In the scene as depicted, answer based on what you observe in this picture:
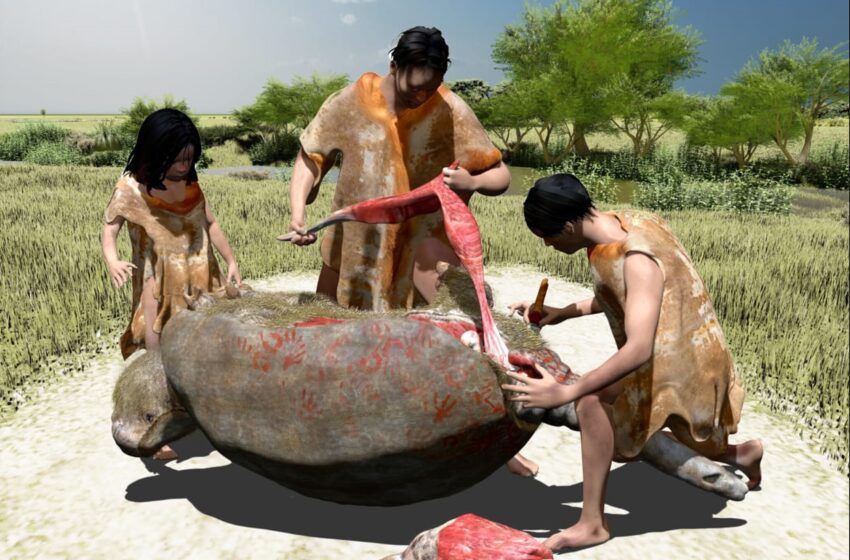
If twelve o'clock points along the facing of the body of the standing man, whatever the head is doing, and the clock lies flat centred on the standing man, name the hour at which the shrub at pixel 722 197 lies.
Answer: The shrub is roughly at 7 o'clock from the standing man.

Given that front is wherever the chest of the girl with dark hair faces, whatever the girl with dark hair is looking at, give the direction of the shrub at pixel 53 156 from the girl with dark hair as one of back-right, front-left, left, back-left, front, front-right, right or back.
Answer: back-left

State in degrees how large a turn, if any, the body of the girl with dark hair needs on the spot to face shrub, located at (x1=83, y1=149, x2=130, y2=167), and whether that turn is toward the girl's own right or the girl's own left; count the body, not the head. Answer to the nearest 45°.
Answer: approximately 135° to the girl's own left

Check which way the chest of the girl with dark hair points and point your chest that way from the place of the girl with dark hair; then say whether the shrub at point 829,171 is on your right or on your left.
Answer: on your left

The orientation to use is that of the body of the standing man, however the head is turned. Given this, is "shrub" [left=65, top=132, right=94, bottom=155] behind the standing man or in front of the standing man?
behind

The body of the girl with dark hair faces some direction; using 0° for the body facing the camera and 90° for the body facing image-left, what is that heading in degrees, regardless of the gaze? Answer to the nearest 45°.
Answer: approximately 315°

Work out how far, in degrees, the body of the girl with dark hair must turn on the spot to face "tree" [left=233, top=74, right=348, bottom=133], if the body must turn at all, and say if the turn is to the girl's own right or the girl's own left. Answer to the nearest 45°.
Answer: approximately 135° to the girl's own left

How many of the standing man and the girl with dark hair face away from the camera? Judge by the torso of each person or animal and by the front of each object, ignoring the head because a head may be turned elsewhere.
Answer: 0

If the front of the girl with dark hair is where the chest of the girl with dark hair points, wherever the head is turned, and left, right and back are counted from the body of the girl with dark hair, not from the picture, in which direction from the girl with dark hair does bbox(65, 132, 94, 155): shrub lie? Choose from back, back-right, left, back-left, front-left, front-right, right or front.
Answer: back-left

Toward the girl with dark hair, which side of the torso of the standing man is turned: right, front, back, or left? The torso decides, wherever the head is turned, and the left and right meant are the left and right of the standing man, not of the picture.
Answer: right

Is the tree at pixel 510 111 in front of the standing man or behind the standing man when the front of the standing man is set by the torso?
behind
